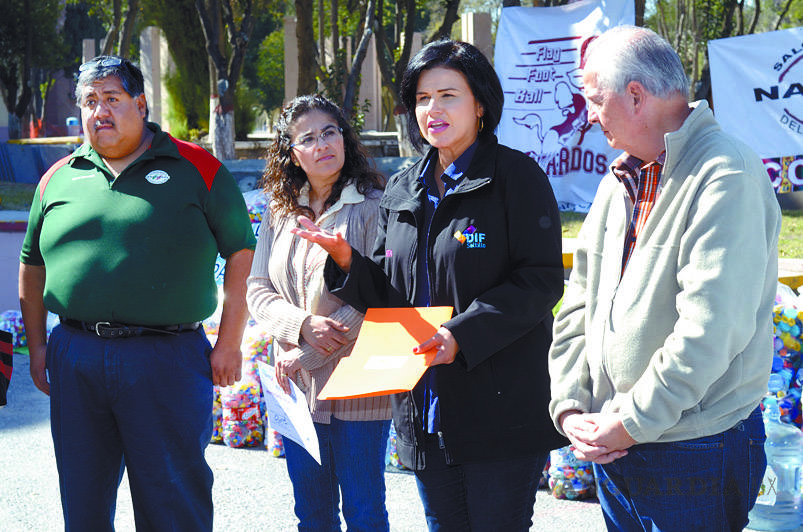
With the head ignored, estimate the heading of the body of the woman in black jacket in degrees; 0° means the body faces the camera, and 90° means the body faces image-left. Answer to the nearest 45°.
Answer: approximately 45°

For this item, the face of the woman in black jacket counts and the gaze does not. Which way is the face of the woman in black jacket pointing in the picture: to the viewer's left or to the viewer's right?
to the viewer's left

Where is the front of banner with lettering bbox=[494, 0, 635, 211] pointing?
toward the camera

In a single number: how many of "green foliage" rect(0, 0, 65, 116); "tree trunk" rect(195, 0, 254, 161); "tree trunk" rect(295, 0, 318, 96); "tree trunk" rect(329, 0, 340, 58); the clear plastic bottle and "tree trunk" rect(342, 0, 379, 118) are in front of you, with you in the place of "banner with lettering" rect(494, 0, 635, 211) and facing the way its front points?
1

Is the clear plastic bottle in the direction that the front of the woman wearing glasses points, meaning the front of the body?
no

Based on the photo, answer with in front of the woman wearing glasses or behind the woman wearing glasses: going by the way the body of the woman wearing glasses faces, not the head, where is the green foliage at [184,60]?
behind

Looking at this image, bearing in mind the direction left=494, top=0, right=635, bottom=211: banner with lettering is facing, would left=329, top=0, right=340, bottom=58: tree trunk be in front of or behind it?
behind

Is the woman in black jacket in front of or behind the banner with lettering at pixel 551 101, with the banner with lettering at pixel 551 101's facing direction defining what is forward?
in front

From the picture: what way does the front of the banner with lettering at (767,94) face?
toward the camera

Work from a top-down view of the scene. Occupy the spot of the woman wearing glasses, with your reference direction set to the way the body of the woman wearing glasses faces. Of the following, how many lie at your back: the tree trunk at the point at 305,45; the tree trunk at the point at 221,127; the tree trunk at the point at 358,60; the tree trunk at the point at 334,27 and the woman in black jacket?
4

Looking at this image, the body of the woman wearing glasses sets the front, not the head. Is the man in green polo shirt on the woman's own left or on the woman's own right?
on the woman's own right

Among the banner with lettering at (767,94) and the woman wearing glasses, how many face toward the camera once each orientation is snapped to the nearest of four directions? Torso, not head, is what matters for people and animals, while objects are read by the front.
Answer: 2

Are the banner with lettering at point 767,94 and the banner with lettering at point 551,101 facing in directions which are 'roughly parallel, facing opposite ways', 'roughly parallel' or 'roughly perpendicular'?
roughly parallel

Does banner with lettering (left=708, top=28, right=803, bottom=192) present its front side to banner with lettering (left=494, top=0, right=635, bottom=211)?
no

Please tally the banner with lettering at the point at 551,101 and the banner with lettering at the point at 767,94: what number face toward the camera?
2

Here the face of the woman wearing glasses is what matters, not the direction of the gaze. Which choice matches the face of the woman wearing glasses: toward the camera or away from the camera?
toward the camera
